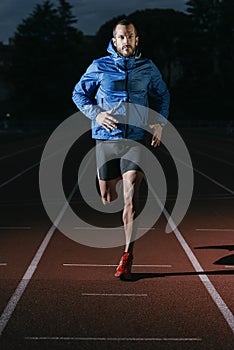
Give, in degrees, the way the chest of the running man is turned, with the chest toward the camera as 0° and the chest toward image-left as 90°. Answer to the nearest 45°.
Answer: approximately 0°
